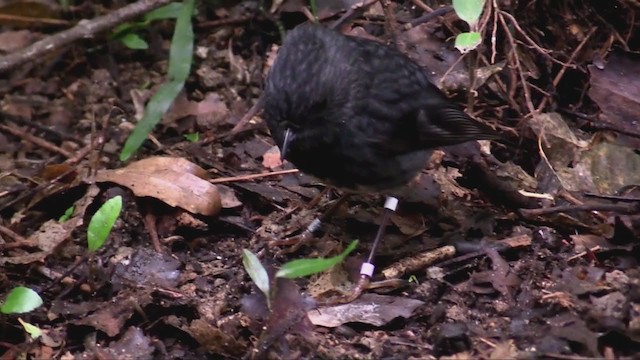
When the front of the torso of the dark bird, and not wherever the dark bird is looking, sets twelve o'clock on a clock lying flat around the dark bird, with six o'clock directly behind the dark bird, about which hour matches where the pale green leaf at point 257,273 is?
The pale green leaf is roughly at 11 o'clock from the dark bird.

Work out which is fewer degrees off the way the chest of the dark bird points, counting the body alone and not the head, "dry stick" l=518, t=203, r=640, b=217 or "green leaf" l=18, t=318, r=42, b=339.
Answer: the green leaf

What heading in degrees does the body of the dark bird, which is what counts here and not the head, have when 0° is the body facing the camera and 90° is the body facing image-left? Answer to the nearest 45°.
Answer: approximately 45°

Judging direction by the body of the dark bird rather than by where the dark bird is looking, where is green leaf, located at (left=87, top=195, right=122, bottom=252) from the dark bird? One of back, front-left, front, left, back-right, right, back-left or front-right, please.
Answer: front

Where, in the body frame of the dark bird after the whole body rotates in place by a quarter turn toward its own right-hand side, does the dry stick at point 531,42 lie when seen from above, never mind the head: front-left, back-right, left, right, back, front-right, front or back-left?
right

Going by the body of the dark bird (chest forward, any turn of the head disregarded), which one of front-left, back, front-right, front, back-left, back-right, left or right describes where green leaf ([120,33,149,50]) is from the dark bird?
right

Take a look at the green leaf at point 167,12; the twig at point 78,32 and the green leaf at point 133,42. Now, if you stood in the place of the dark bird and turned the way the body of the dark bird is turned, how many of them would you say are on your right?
3

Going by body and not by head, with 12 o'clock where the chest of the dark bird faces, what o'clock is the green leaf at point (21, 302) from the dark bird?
The green leaf is roughly at 12 o'clock from the dark bird.

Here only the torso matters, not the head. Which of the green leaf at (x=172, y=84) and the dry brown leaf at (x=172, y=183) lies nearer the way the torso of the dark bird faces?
the dry brown leaf

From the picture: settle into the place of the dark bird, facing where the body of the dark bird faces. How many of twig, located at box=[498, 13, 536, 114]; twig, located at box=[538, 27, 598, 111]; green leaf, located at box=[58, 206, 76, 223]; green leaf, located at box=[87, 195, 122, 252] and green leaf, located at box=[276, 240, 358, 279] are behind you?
2

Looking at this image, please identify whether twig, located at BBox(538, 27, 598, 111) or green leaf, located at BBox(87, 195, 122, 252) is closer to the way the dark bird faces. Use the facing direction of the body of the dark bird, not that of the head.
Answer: the green leaf

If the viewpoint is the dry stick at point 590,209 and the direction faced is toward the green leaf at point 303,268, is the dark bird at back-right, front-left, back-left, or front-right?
front-right

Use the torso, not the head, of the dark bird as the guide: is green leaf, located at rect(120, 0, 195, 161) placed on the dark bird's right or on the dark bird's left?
on the dark bird's right

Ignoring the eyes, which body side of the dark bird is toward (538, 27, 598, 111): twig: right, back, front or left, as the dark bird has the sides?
back
